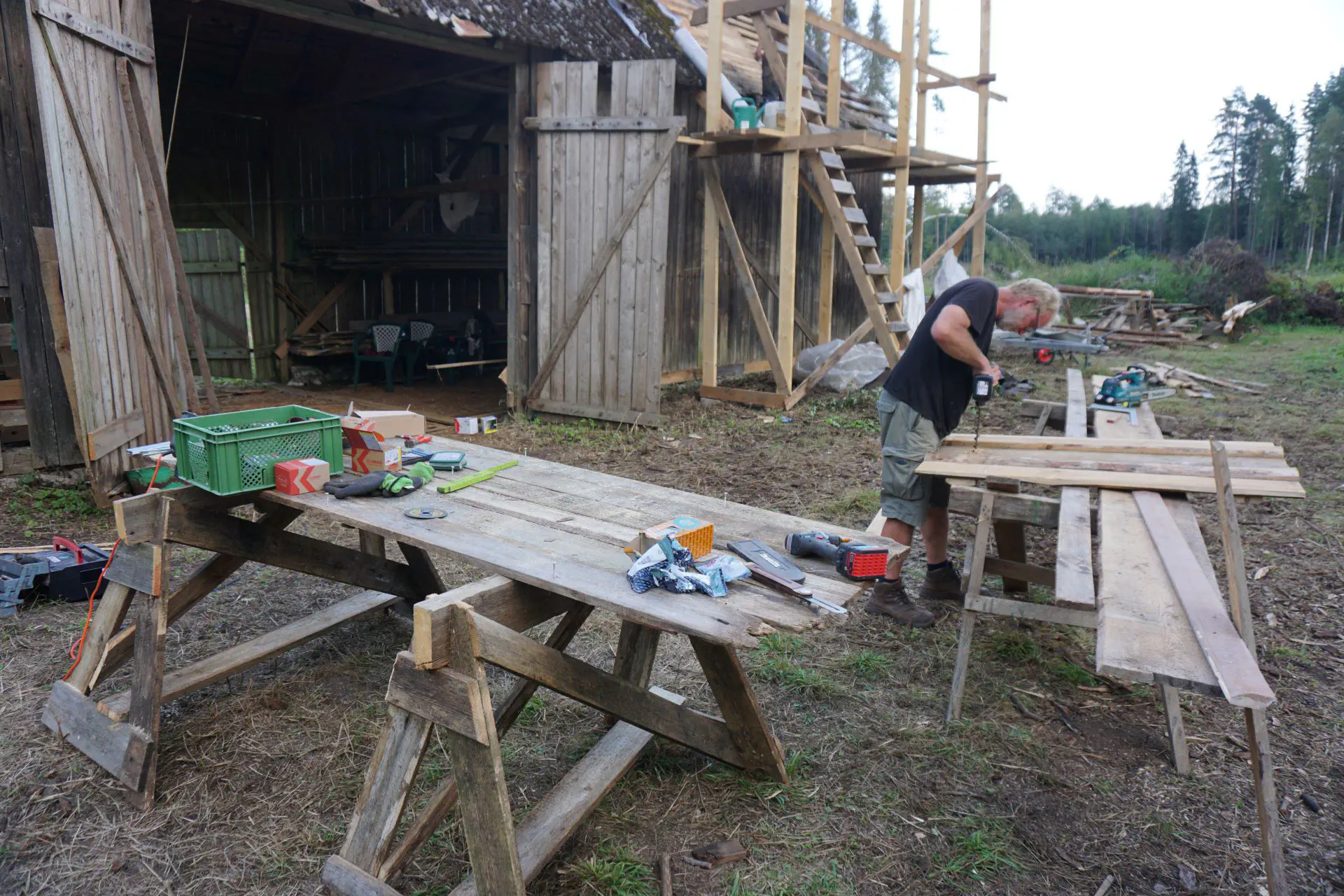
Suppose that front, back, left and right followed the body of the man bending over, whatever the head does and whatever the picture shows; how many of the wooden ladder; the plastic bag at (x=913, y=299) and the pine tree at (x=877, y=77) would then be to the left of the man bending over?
3

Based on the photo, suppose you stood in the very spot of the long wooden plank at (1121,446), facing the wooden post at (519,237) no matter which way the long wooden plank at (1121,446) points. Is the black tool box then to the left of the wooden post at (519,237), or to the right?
left

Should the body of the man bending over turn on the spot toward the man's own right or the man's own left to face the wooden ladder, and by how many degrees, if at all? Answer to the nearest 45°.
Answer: approximately 90° to the man's own left

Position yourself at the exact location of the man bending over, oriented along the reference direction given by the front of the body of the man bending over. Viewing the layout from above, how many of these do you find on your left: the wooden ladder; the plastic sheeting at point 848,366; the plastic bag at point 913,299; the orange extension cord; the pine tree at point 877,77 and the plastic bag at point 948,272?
5

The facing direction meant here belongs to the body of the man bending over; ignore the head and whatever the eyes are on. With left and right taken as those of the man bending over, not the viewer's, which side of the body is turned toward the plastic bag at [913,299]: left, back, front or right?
left

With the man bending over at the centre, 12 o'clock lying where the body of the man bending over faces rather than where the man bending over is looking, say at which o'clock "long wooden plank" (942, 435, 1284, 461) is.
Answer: The long wooden plank is roughly at 12 o'clock from the man bending over.

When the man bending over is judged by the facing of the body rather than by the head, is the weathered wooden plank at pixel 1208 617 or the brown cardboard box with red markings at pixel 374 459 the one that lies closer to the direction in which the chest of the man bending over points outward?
the weathered wooden plank

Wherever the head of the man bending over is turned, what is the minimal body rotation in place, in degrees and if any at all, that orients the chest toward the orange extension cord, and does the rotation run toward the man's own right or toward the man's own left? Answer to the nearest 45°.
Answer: approximately 135° to the man's own right

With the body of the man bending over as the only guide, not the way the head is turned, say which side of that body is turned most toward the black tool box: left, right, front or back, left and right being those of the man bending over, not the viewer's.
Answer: back

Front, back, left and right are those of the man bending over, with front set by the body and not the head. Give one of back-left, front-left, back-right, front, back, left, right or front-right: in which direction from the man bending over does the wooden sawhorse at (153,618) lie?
back-right

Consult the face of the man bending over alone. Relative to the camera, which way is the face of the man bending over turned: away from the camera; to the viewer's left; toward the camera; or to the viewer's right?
to the viewer's right

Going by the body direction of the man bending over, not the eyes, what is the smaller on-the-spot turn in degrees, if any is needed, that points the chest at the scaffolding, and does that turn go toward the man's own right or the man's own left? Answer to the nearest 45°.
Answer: approximately 90° to the man's own left

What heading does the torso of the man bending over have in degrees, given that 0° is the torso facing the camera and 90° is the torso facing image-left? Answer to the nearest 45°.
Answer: approximately 270°

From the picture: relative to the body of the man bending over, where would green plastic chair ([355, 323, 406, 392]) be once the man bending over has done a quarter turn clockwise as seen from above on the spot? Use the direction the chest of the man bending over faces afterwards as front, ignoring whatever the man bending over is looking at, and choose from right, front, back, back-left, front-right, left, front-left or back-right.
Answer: back-right

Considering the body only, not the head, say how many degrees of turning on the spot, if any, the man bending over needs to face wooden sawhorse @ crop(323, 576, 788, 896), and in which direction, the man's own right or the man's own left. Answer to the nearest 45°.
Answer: approximately 90° to the man's own right

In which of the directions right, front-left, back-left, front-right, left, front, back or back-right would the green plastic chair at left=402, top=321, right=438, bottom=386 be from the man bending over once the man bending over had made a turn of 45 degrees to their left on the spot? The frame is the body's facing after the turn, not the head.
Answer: left

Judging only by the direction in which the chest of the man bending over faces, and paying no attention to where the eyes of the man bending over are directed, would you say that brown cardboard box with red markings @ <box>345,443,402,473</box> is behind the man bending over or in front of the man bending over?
behind
